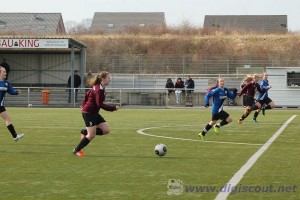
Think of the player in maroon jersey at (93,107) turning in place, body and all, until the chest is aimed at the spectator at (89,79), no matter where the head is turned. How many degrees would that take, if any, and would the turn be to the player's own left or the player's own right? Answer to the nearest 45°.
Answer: approximately 90° to the player's own left

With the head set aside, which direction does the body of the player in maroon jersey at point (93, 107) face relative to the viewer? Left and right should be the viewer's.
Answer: facing to the right of the viewer

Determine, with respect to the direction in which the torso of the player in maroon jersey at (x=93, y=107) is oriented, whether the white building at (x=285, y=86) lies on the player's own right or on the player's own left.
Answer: on the player's own left

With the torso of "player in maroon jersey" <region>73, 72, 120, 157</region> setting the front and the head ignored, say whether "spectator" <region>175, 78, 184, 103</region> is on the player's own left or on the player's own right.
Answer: on the player's own left
